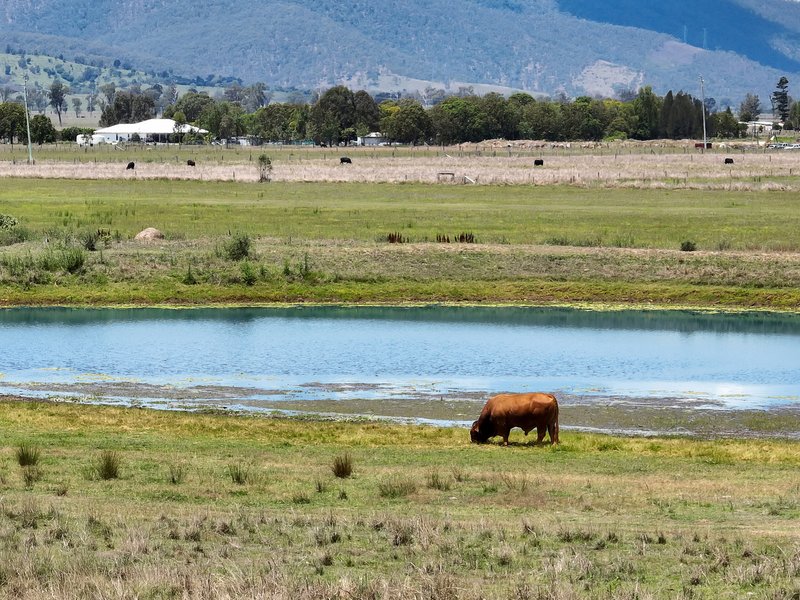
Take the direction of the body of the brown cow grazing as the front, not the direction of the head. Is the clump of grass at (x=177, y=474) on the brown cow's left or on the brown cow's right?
on the brown cow's left

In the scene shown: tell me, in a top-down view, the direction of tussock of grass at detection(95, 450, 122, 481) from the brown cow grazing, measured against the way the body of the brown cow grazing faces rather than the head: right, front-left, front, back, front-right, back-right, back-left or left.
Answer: front-left

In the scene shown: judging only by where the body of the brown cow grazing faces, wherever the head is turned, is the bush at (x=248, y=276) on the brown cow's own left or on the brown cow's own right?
on the brown cow's own right

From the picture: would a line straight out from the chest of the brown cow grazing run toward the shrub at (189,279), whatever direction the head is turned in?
no

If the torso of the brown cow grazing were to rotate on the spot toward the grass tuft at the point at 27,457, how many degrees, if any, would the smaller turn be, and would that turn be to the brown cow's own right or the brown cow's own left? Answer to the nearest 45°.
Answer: approximately 45° to the brown cow's own left

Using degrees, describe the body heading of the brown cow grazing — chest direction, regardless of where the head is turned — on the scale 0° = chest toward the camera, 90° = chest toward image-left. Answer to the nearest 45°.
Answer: approximately 90°

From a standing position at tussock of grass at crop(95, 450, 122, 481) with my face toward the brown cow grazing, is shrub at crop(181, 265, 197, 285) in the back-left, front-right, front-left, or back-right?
front-left

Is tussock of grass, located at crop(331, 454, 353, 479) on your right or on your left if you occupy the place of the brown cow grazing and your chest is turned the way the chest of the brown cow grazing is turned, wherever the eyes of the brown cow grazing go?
on your left

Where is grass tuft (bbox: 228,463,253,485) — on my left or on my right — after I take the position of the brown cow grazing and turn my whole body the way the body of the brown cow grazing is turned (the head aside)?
on my left

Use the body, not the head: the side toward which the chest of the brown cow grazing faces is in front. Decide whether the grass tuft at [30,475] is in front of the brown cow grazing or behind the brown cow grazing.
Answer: in front

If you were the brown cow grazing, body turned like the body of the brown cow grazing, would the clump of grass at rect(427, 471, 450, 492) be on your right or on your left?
on your left
